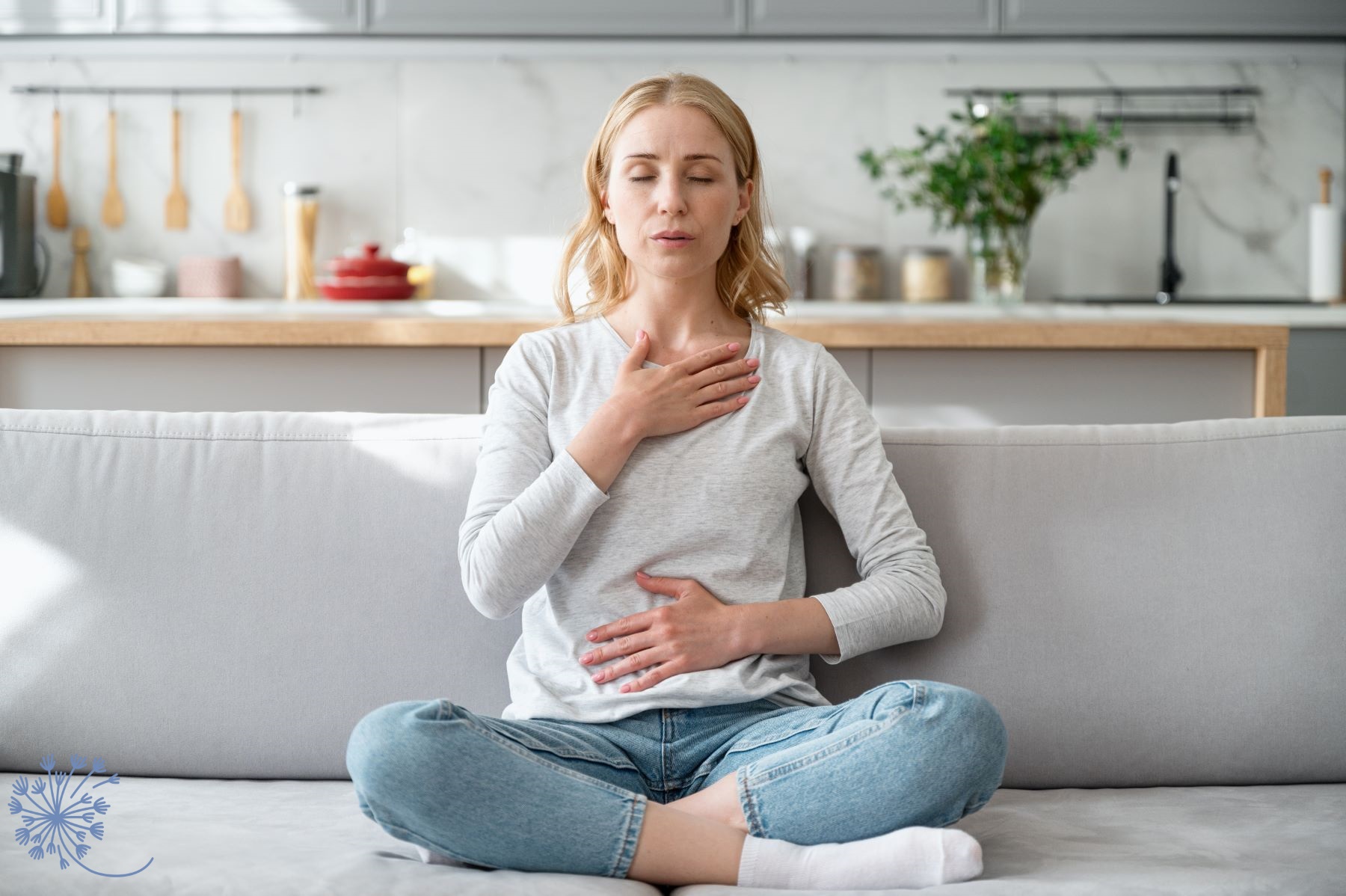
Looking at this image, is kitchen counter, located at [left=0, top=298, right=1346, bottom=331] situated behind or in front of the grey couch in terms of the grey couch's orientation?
behind

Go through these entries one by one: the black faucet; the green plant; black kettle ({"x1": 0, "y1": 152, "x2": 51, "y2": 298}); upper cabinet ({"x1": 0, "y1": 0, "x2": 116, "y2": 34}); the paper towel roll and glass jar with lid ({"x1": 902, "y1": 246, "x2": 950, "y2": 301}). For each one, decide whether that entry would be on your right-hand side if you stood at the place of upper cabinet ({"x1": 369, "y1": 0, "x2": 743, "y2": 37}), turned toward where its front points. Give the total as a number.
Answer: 2

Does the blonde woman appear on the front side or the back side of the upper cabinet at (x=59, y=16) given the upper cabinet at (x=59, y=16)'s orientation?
on the front side

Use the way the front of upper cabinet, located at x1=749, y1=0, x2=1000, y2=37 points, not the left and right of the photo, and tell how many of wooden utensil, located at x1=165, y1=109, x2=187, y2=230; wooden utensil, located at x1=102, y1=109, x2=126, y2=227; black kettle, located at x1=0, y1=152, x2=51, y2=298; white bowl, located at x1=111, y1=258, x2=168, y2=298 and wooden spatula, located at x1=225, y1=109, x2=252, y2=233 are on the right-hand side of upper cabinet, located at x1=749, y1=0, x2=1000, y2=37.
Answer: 5

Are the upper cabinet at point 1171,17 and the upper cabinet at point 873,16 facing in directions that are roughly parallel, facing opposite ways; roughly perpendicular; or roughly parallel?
roughly parallel

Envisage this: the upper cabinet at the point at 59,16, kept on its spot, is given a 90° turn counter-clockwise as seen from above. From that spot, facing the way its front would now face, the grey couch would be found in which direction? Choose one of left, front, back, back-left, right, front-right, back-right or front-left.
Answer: right

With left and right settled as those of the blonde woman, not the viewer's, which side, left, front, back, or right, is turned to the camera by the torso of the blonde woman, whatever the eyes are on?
front

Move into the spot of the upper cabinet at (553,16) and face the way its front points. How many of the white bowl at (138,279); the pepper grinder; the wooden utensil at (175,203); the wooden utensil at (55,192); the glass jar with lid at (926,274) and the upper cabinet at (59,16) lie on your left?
1

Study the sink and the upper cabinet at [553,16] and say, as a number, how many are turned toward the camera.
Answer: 2

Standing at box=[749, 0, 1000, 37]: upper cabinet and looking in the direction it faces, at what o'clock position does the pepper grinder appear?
The pepper grinder is roughly at 3 o'clock from the upper cabinet.

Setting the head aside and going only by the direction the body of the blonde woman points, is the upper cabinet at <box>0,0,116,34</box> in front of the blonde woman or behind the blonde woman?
behind

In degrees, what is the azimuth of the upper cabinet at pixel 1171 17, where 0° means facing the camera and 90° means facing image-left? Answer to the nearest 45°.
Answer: approximately 0°
